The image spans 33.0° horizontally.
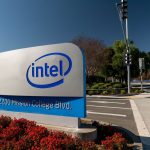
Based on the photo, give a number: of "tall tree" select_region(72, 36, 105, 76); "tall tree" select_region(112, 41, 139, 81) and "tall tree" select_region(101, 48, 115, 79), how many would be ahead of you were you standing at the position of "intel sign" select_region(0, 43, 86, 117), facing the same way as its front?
0

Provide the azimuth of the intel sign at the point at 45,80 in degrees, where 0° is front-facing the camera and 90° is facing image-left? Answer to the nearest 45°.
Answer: approximately 45°

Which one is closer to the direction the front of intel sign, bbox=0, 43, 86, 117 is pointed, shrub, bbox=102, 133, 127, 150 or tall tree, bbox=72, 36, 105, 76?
the shrub

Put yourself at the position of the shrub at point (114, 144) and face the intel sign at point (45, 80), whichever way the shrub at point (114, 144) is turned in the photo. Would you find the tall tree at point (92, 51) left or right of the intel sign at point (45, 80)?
right

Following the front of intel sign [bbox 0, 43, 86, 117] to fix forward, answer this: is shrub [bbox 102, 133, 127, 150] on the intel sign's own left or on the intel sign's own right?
on the intel sign's own left

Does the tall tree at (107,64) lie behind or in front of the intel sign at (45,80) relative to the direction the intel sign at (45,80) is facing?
behind

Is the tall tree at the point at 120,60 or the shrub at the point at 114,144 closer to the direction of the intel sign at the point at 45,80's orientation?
the shrub

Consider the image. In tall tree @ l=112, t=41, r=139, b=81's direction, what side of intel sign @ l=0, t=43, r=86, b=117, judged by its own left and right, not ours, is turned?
back

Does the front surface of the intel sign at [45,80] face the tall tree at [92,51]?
no
